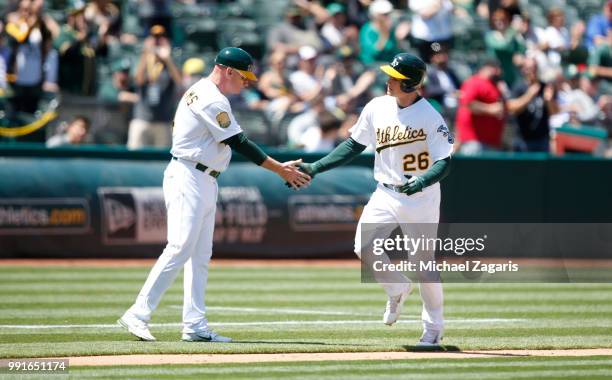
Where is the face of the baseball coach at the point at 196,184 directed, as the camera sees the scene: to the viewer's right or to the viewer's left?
to the viewer's right

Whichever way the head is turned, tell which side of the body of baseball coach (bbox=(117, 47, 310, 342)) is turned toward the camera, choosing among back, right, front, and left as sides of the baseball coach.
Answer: right

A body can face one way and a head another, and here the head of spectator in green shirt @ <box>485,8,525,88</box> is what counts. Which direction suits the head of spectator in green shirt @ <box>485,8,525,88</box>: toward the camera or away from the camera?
toward the camera

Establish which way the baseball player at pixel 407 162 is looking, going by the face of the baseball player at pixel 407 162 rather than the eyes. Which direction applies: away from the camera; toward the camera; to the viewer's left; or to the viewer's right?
to the viewer's left

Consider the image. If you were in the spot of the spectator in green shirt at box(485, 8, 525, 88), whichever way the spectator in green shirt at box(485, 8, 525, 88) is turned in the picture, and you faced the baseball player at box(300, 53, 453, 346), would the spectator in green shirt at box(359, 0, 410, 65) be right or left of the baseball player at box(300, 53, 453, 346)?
right

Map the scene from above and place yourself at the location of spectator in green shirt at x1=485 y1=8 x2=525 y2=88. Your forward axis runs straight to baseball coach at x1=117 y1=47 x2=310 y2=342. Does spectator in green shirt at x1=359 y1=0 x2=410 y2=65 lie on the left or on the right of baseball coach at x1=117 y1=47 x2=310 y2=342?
right

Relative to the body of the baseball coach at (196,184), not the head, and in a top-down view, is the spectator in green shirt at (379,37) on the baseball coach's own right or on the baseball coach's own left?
on the baseball coach's own left

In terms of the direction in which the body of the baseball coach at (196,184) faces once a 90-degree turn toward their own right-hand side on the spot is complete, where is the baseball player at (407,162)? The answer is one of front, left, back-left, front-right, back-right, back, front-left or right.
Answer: left

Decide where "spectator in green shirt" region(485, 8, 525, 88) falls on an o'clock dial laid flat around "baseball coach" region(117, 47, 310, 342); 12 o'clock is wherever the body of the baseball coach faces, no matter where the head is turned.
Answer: The spectator in green shirt is roughly at 10 o'clock from the baseball coach.
